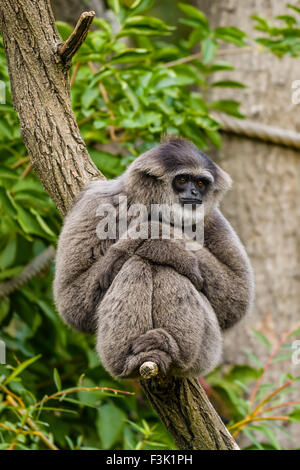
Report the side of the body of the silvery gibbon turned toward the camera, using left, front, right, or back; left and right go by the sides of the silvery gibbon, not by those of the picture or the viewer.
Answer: front

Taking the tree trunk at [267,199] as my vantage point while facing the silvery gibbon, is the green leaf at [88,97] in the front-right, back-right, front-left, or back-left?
front-right

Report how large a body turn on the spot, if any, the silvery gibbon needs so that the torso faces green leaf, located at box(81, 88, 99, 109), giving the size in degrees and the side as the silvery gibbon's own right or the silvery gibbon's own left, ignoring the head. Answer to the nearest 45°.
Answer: approximately 135° to the silvery gibbon's own right

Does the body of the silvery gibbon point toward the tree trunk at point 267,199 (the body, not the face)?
no

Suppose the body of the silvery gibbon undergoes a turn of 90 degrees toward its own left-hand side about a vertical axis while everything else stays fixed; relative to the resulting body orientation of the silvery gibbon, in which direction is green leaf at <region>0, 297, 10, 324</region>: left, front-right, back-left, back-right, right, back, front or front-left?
back-left

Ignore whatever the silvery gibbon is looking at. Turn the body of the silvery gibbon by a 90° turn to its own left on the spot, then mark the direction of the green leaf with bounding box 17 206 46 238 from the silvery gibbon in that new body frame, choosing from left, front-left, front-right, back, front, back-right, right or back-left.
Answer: back-left
